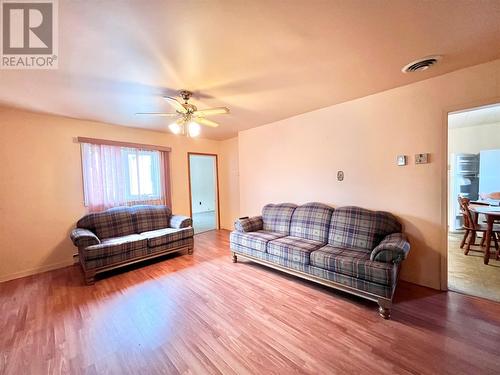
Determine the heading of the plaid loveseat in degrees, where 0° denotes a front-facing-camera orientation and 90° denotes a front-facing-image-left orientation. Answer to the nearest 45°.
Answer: approximately 315°

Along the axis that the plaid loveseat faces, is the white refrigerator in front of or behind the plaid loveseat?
in front

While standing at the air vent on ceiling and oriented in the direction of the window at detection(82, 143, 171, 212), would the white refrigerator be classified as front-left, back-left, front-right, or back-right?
back-right

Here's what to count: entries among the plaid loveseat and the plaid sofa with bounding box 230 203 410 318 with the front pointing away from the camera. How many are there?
0

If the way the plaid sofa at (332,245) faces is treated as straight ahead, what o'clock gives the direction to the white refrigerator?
The white refrigerator is roughly at 6 o'clock from the plaid sofa.

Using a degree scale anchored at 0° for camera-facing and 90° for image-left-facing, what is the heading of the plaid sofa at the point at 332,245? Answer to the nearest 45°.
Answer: approximately 45°

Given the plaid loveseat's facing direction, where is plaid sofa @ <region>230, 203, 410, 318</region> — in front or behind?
in front

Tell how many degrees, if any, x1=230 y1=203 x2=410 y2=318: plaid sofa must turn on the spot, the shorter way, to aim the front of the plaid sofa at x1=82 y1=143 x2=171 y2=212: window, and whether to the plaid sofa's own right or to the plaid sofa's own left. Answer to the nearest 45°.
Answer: approximately 45° to the plaid sofa's own right
